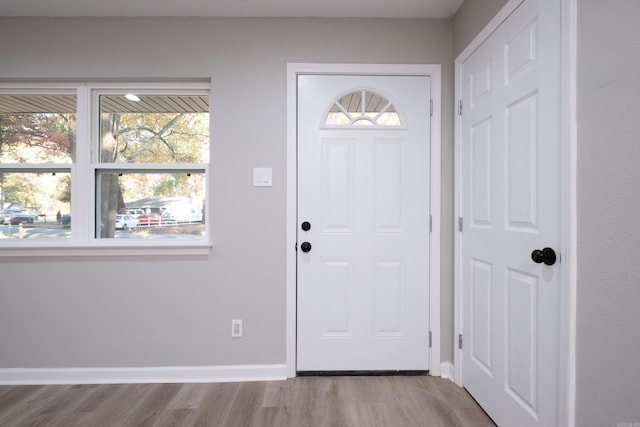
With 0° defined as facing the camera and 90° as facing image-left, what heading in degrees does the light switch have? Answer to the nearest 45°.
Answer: approximately 0°

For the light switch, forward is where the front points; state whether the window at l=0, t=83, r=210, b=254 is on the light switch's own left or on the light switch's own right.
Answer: on the light switch's own right

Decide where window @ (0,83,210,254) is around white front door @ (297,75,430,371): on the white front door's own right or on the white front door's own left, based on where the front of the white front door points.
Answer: on the white front door's own right

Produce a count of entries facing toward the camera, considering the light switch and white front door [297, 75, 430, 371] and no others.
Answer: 2

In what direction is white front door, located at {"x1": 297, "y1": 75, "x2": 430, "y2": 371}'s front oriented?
toward the camera
